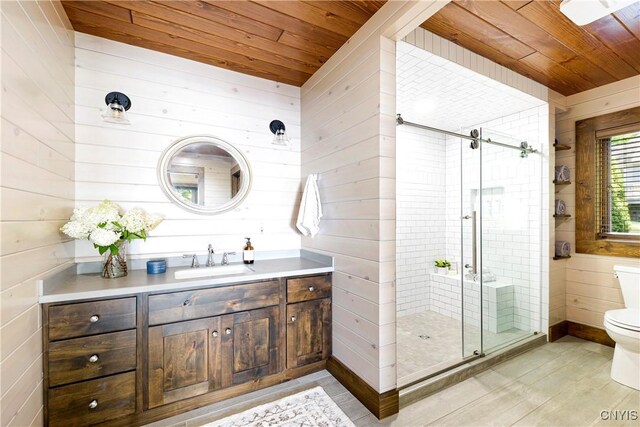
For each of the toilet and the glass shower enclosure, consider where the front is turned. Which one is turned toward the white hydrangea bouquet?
the toilet

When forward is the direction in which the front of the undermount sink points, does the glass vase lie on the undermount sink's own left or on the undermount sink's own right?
on the undermount sink's own right

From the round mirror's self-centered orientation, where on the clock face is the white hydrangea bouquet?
The white hydrangea bouquet is roughly at 2 o'clock from the round mirror.

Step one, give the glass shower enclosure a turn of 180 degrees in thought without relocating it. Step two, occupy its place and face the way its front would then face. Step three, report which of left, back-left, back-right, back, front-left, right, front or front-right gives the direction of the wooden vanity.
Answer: left

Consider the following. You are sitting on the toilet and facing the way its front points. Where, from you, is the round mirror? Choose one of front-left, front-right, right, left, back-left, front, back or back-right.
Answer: front

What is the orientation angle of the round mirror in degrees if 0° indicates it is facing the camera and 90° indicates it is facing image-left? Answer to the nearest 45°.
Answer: approximately 0°

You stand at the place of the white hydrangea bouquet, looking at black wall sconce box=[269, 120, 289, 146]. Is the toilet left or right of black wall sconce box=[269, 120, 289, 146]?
right

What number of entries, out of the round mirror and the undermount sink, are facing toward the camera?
2

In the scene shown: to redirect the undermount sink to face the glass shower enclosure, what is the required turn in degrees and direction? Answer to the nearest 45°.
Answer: approximately 90° to its left

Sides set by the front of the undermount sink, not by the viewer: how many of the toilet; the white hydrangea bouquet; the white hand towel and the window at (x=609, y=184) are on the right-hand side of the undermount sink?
1

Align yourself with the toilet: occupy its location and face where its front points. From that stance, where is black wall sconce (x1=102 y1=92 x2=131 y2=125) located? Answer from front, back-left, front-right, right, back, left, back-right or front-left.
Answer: front

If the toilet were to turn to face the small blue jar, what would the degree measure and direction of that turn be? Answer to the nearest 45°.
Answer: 0° — it already faces it

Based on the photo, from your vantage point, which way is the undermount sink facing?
toward the camera

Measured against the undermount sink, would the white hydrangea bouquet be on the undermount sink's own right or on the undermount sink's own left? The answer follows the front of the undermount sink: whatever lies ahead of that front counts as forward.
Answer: on the undermount sink's own right

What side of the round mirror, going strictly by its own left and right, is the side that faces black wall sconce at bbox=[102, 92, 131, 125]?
right
